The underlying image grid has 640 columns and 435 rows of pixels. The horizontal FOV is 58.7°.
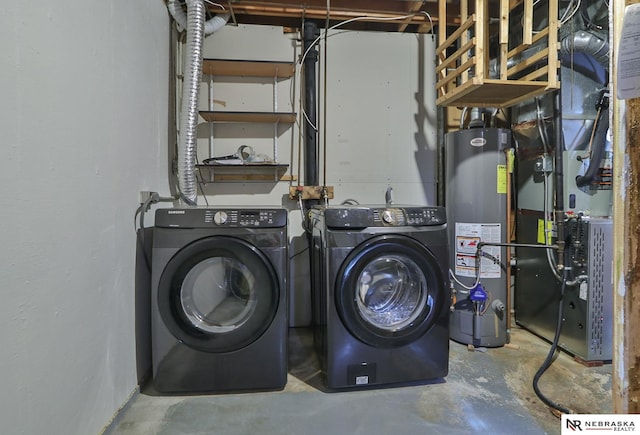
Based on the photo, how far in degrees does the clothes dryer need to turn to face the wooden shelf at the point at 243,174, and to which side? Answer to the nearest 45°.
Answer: approximately 180°

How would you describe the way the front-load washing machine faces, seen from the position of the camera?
facing the viewer

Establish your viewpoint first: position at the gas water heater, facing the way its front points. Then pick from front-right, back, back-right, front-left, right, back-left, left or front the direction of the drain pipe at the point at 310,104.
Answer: right

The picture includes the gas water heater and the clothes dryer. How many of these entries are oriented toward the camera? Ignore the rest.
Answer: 2

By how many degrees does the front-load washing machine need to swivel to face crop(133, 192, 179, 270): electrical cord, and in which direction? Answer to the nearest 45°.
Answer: approximately 90° to its right

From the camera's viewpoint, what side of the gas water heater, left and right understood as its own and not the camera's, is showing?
front

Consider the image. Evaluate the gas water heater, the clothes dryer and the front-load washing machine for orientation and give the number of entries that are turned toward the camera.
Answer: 3

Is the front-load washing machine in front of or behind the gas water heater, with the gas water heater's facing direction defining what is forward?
in front

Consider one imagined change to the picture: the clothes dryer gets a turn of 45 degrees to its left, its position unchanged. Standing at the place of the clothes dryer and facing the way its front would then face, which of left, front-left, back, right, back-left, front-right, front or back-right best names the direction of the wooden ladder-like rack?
front-left

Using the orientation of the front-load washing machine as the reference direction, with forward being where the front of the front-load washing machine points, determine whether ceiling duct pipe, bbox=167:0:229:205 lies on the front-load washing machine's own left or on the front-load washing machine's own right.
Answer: on the front-load washing machine's own right
